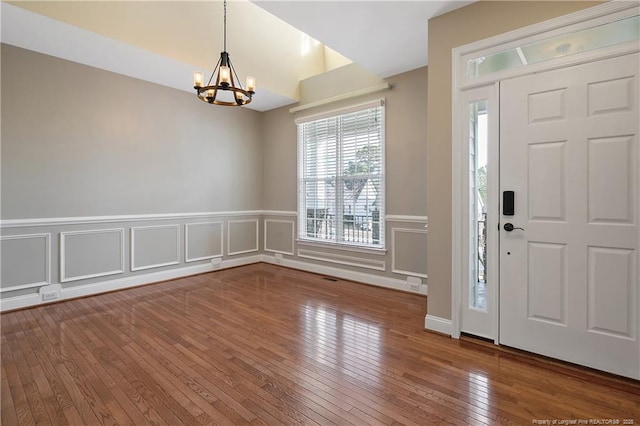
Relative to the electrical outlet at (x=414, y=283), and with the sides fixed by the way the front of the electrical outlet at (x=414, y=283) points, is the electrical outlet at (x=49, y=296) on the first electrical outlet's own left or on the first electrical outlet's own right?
on the first electrical outlet's own right

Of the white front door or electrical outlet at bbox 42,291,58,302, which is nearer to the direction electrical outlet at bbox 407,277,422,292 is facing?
the white front door

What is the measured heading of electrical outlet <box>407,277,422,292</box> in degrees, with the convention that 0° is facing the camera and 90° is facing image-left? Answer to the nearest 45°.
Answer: approximately 0°

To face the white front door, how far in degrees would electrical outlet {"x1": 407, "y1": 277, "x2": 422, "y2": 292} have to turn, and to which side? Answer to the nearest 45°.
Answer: approximately 45° to its left
